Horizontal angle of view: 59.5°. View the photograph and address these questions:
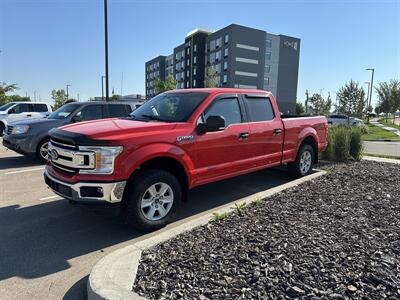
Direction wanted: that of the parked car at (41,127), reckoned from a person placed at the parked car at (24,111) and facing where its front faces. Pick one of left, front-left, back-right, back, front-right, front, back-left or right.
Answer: front-left

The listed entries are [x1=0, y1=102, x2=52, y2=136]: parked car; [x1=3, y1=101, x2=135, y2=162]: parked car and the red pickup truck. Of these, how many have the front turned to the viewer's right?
0

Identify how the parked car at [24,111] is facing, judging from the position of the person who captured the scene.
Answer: facing the viewer and to the left of the viewer

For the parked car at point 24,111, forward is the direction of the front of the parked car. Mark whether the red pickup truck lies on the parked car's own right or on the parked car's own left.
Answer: on the parked car's own left

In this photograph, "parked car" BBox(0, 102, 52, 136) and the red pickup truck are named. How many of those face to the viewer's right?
0

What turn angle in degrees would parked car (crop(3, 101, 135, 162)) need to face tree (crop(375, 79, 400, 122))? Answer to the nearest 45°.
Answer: approximately 180°

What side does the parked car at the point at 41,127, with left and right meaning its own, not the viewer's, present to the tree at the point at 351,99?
back

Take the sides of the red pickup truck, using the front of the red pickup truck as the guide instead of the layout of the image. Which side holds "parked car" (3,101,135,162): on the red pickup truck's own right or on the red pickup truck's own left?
on the red pickup truck's own right

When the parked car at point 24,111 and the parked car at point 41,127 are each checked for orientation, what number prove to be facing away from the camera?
0

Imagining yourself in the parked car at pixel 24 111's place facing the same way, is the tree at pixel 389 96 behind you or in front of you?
behind

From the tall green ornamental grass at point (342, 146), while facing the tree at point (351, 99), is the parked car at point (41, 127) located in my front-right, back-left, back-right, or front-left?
back-left

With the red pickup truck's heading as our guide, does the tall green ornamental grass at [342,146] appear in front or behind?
behind

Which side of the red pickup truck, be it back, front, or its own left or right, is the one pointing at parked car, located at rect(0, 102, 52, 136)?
right
